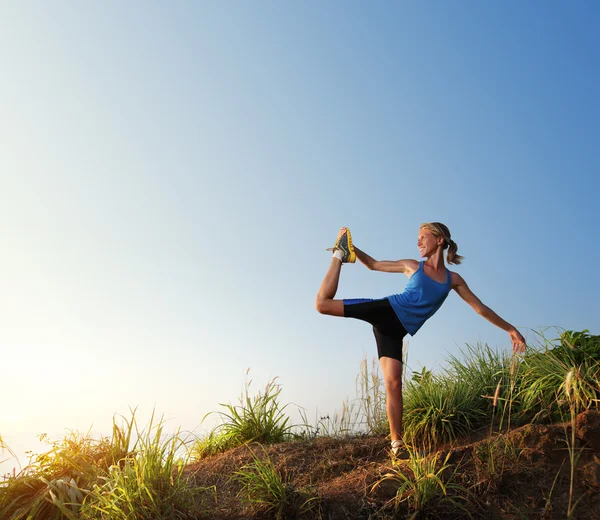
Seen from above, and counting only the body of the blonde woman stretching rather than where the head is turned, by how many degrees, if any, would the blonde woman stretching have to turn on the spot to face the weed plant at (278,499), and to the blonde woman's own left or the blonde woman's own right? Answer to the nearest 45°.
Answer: approximately 45° to the blonde woman's own right

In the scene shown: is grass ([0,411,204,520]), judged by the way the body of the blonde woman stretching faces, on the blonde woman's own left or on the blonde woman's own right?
on the blonde woman's own right

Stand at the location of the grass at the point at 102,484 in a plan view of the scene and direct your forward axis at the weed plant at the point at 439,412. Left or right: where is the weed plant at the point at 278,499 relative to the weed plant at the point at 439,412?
right

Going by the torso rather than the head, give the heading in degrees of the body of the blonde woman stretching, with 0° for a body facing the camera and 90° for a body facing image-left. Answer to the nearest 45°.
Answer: approximately 0°
